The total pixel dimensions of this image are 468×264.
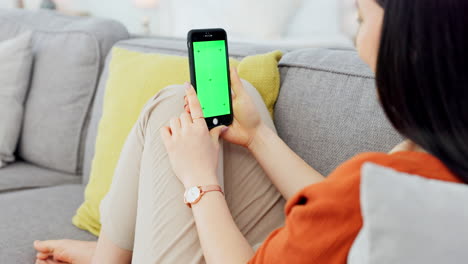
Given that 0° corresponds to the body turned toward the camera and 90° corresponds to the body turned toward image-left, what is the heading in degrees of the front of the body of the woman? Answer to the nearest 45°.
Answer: approximately 135°

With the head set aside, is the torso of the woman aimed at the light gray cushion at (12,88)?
yes

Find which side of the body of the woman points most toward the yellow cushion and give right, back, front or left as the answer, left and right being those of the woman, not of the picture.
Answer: front

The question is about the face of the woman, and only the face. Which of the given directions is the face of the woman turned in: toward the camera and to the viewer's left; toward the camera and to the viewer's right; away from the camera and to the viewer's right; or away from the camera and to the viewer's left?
away from the camera and to the viewer's left
